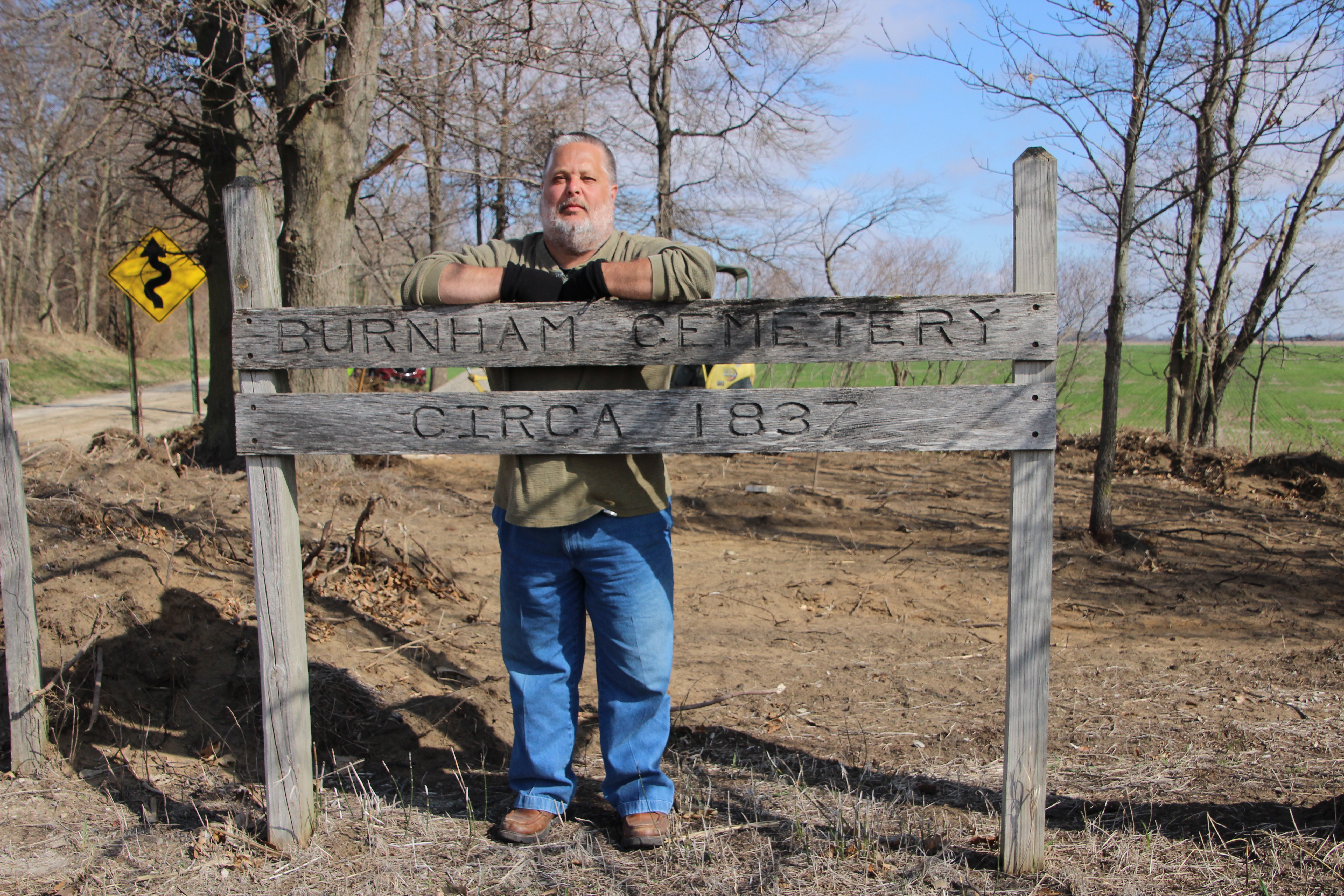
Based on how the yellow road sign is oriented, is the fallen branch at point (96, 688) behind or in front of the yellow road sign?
in front

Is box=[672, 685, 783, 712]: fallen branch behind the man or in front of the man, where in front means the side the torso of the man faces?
behind

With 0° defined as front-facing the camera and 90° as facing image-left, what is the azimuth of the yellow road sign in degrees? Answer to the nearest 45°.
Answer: approximately 0°

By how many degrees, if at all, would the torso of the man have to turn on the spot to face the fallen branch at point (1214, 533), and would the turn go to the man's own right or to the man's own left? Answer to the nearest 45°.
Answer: approximately 135° to the man's own left

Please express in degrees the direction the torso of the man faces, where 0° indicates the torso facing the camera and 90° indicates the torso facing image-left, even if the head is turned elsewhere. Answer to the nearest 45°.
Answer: approximately 0°

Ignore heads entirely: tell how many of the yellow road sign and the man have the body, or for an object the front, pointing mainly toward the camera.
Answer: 2

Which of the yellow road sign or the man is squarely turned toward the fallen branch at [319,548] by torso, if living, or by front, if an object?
the yellow road sign

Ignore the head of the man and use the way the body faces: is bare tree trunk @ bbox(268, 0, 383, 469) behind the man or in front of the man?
behind

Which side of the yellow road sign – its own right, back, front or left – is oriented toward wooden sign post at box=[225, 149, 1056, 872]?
front
